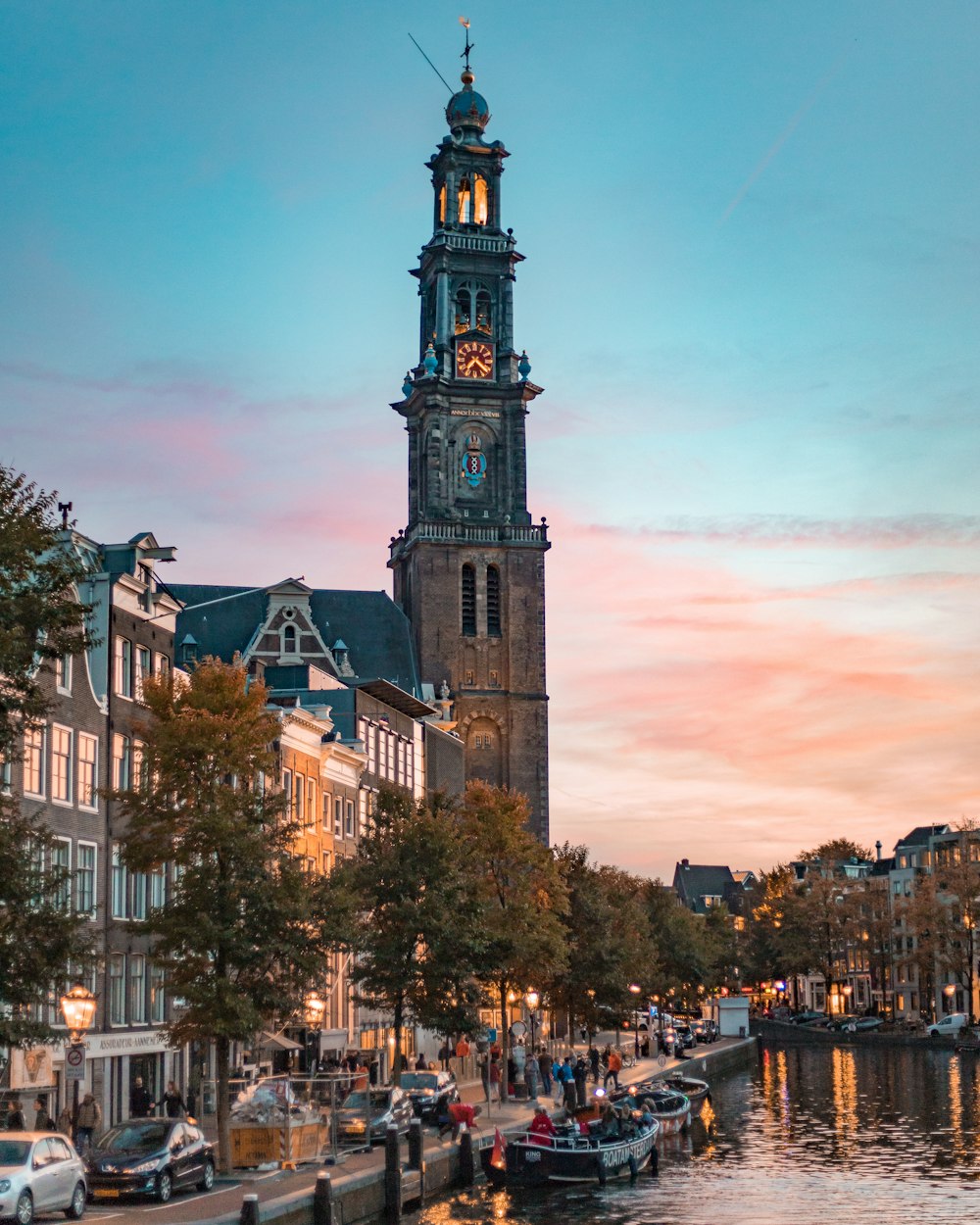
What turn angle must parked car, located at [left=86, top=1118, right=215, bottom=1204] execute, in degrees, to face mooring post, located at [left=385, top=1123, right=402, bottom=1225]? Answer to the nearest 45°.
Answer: approximately 180°

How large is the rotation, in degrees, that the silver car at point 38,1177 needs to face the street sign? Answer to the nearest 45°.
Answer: approximately 135° to its right

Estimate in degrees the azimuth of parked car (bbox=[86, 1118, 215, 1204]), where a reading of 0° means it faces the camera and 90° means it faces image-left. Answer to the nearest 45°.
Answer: approximately 45°

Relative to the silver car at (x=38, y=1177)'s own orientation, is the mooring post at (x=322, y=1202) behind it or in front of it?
behind

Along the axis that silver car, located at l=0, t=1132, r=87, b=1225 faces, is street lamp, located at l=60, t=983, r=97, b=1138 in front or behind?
behind

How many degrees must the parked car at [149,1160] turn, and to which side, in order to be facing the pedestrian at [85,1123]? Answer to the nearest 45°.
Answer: approximately 135° to its right
